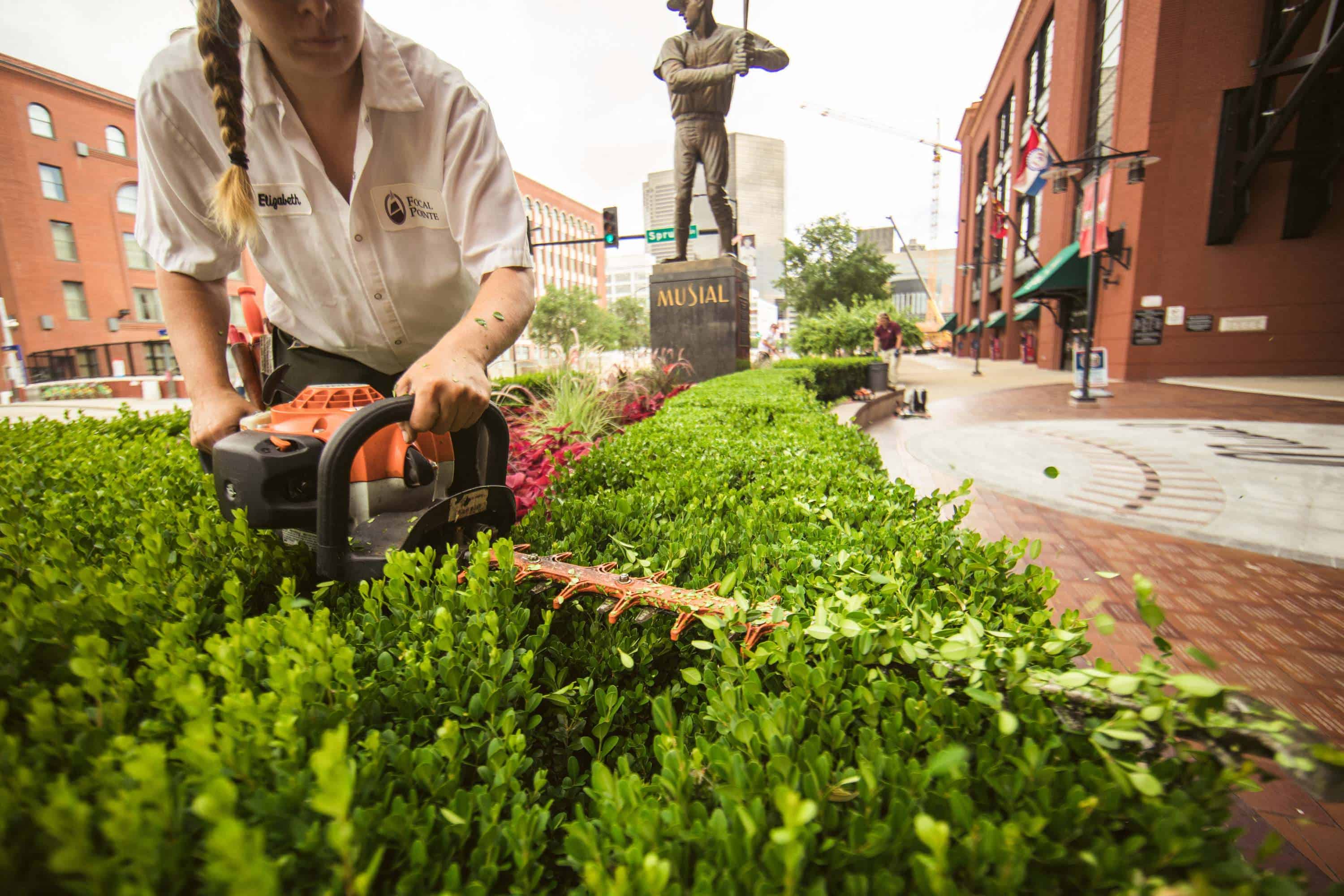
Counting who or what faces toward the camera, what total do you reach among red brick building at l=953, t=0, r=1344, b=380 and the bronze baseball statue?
1

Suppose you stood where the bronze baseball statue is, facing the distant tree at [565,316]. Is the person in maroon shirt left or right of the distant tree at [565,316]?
right

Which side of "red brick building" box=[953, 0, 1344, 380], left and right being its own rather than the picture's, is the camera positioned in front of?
left

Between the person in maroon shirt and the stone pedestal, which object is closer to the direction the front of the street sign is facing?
the stone pedestal

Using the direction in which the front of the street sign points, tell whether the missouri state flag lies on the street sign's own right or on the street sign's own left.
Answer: on the street sign's own left

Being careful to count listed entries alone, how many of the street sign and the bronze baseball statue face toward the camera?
2

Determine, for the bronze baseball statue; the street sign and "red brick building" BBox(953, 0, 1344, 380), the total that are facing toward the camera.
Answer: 2

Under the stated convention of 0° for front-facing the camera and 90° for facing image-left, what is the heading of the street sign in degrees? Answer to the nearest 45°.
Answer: approximately 0°
